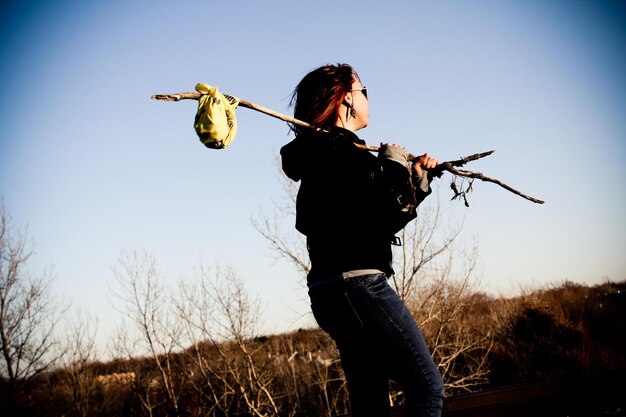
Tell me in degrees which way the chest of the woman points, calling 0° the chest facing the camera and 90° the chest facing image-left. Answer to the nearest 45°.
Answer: approximately 270°
